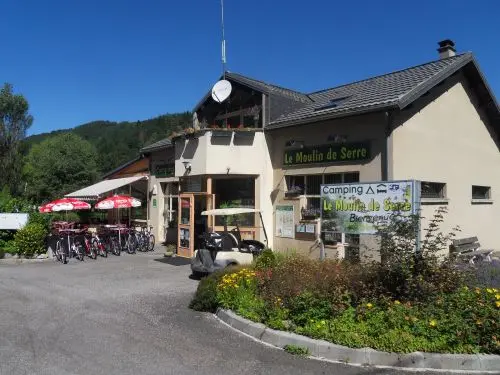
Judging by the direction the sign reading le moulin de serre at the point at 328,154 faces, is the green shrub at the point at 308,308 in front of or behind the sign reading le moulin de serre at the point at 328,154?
in front

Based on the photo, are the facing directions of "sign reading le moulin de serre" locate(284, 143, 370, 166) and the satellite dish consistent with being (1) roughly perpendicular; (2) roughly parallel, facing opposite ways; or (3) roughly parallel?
roughly parallel

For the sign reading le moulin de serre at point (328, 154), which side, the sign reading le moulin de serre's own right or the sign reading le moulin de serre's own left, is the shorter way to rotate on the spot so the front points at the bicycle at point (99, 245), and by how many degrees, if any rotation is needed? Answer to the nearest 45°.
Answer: approximately 45° to the sign reading le moulin de serre's own right

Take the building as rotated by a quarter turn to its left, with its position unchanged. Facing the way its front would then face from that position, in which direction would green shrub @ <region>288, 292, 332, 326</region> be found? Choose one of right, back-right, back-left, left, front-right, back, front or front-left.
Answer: front-right

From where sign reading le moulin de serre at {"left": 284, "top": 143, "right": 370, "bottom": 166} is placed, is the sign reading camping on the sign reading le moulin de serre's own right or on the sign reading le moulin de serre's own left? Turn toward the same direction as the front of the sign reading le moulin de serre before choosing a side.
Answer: on the sign reading le moulin de serre's own left

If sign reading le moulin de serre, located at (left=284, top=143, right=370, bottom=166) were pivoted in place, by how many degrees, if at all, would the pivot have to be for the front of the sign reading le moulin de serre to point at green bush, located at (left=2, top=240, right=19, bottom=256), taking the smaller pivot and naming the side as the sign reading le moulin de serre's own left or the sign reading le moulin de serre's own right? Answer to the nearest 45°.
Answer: approximately 45° to the sign reading le moulin de serre's own right

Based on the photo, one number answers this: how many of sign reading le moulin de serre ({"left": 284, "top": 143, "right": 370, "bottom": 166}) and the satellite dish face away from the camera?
0

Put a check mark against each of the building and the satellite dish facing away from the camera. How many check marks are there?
0

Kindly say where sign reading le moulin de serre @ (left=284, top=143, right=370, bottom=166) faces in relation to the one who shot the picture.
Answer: facing the viewer and to the left of the viewer

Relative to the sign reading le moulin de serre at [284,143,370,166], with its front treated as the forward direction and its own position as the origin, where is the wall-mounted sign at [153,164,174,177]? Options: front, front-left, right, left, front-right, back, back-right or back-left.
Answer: right

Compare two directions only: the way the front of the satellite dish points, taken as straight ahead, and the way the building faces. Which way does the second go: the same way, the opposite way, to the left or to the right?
the same way

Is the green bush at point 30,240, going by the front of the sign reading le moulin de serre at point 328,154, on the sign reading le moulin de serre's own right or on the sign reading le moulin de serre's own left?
on the sign reading le moulin de serre's own right

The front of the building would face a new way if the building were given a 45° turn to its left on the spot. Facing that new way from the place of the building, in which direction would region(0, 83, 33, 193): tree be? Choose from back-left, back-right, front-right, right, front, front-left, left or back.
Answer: back-right

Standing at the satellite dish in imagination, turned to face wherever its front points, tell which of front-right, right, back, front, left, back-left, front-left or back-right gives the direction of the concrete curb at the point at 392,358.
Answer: front-left
